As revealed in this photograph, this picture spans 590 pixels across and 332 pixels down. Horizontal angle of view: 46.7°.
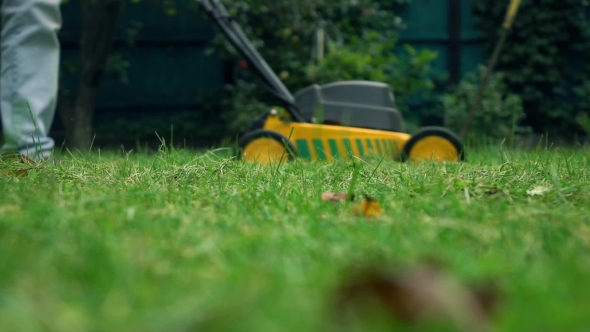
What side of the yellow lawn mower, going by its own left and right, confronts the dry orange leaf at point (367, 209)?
right

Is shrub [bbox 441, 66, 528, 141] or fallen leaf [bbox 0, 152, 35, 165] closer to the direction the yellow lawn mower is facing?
the shrub

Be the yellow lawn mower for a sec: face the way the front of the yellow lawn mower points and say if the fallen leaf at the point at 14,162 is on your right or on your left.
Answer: on your right

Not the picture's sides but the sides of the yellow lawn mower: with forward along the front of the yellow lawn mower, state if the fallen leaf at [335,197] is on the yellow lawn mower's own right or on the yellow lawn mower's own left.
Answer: on the yellow lawn mower's own right

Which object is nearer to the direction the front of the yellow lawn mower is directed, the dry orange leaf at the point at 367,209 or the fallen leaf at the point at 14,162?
the dry orange leaf

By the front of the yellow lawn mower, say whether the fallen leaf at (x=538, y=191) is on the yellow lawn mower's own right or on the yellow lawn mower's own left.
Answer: on the yellow lawn mower's own right

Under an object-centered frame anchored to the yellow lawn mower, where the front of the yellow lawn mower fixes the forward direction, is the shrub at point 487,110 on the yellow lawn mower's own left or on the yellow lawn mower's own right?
on the yellow lawn mower's own left

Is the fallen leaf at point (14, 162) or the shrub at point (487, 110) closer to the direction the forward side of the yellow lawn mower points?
the shrub

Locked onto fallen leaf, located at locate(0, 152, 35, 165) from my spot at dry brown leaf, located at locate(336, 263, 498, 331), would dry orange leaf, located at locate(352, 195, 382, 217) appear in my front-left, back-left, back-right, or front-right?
front-right

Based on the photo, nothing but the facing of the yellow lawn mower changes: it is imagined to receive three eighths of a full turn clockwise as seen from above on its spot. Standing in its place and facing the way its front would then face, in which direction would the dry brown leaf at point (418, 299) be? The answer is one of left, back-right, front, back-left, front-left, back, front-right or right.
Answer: front-left

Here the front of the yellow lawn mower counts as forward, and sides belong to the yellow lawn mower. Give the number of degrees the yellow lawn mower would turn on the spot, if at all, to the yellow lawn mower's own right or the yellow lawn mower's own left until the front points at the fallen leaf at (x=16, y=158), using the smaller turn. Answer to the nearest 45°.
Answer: approximately 135° to the yellow lawn mower's own right

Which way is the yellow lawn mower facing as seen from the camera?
to the viewer's right
